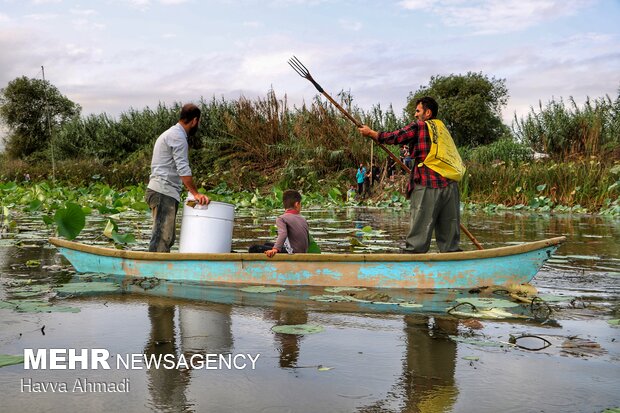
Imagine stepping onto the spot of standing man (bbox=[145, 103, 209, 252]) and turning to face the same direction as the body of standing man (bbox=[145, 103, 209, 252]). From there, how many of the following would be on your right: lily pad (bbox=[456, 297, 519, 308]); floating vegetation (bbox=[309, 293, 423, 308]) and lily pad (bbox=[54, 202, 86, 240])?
2

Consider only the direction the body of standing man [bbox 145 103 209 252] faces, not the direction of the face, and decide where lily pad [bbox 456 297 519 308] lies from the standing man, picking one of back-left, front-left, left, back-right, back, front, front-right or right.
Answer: right

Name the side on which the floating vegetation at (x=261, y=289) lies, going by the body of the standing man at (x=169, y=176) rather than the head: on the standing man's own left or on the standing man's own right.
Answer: on the standing man's own right

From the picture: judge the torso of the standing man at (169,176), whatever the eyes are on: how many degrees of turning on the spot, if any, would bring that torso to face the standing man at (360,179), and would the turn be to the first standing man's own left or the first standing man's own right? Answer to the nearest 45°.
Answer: approximately 45° to the first standing man's own left

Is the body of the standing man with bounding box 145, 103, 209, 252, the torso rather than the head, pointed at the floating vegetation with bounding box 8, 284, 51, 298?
no

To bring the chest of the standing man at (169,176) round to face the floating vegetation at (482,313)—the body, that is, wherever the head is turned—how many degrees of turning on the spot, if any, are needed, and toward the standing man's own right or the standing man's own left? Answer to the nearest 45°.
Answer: approximately 90° to the standing man's own right

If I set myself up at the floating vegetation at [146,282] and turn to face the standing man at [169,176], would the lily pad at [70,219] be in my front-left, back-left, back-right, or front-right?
front-left

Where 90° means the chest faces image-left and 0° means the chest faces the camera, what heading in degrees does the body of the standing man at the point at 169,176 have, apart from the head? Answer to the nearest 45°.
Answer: approximately 225°

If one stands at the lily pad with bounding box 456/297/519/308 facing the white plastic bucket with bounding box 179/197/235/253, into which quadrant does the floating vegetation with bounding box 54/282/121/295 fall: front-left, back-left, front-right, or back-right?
front-left

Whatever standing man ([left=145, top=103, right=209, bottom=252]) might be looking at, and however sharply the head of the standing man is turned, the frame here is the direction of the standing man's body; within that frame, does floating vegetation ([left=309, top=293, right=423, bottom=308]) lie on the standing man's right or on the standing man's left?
on the standing man's right

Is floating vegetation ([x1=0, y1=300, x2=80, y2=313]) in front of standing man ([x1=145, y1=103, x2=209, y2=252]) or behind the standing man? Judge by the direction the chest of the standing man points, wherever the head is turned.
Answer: behind

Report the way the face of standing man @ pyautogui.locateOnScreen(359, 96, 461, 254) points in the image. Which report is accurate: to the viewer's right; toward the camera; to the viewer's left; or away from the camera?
to the viewer's left
